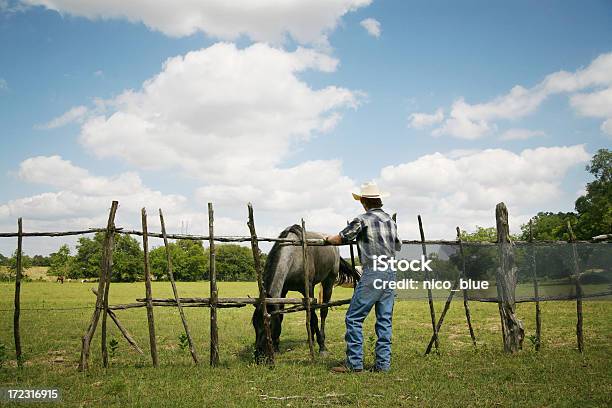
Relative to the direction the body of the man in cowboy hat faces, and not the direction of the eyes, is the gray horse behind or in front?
in front

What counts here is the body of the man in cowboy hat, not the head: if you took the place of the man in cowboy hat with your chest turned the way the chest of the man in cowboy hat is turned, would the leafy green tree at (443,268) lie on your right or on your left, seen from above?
on your right

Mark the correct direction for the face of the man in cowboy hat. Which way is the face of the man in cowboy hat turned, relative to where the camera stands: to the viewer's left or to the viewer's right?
to the viewer's left

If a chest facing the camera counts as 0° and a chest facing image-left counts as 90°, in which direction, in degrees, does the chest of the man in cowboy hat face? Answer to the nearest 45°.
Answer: approximately 135°
